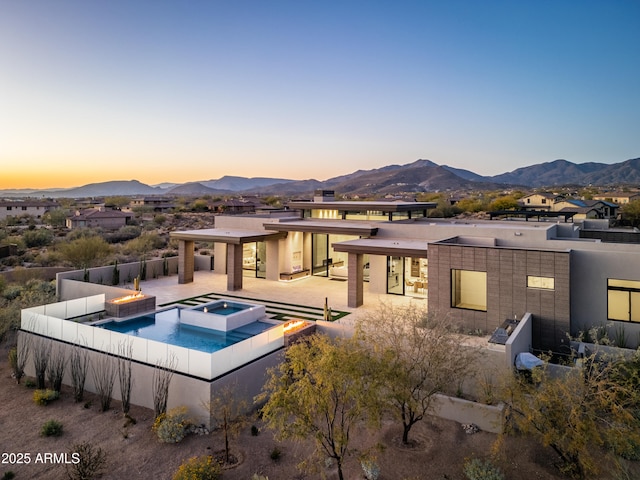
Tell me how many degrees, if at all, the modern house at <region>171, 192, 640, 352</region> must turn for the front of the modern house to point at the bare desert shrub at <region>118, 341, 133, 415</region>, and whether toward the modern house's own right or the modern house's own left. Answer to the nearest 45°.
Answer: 0° — it already faces it

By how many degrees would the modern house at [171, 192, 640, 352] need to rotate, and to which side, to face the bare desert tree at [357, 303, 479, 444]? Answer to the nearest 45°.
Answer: approximately 45° to its left

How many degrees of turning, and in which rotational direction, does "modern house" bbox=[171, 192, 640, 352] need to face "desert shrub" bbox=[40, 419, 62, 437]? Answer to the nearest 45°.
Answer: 0° — it already faces it

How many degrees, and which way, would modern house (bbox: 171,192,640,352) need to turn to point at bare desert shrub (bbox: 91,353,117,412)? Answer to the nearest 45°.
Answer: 0° — it already faces it

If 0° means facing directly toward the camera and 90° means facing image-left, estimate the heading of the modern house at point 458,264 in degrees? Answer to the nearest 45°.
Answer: approximately 45°

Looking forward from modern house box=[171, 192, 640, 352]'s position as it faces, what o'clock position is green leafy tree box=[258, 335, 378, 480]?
The green leafy tree is roughly at 11 o'clock from the modern house.
